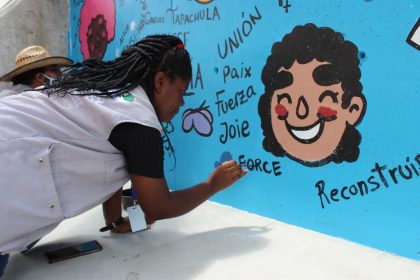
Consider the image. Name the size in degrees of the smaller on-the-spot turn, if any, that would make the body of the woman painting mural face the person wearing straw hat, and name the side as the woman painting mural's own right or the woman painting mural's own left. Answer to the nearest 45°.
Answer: approximately 90° to the woman painting mural's own left

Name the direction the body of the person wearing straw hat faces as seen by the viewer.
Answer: to the viewer's right

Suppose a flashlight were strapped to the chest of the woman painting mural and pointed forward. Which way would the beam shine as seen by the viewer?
to the viewer's right

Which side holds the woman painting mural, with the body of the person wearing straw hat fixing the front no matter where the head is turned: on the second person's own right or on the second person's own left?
on the second person's own right

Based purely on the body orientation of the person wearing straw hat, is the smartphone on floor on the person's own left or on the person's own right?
on the person's own right

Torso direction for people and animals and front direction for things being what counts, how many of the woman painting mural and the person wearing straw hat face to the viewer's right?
2
